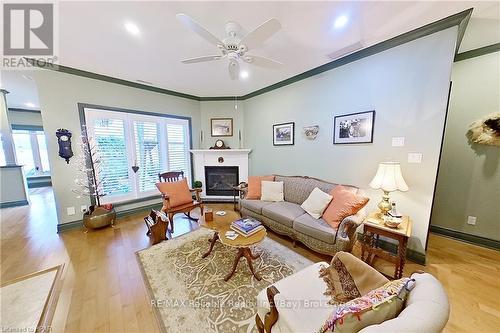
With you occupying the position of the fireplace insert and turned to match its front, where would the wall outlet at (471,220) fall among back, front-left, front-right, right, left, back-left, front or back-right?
front-left

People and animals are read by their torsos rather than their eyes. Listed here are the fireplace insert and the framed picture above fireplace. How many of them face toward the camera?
2

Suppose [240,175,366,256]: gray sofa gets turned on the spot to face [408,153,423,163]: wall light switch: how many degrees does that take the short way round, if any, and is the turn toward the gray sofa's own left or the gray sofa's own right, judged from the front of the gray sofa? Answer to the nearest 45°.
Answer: approximately 135° to the gray sofa's own left

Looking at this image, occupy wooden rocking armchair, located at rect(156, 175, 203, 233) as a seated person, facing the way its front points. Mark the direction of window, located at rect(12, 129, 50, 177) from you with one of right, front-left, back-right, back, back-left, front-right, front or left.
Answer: back

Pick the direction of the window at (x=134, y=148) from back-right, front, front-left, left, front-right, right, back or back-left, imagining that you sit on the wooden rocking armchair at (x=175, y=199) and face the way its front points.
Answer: back

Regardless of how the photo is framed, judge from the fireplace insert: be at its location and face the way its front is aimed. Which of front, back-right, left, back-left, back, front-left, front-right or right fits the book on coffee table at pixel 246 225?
front

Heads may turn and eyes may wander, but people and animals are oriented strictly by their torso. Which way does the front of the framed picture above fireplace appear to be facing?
toward the camera

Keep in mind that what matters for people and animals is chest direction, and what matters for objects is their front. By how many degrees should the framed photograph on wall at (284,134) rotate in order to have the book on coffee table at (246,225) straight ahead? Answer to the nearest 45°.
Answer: approximately 45° to its left

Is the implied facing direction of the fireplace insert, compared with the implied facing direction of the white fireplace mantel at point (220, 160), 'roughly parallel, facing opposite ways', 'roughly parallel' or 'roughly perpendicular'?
roughly parallel

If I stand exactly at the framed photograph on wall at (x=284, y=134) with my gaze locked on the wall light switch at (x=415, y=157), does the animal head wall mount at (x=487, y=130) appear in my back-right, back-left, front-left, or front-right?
front-left

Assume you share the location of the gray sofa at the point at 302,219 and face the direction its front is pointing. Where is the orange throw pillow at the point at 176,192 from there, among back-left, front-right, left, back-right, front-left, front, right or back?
front-right

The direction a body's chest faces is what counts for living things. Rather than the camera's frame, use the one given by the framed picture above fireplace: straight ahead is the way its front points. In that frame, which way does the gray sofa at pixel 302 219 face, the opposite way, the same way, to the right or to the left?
to the right

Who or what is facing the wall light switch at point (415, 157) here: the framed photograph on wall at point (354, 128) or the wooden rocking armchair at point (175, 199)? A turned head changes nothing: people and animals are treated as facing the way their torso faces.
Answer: the wooden rocking armchair

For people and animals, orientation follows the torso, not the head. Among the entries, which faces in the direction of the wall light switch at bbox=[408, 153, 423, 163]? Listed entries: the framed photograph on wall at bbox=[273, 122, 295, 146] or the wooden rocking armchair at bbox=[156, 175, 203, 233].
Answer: the wooden rocking armchair

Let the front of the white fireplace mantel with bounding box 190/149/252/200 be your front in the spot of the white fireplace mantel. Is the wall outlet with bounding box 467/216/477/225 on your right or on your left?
on your left

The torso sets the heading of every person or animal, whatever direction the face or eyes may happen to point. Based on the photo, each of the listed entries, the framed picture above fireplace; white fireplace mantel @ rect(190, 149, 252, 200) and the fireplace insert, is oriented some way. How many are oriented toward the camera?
3

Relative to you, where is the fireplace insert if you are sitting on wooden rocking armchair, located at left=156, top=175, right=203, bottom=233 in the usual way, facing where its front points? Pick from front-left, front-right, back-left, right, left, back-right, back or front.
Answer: left

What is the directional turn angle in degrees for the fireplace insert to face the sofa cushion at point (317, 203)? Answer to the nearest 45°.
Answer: approximately 45° to its left

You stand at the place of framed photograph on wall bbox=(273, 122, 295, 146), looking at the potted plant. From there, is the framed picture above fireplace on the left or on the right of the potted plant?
right

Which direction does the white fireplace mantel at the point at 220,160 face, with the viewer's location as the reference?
facing the viewer

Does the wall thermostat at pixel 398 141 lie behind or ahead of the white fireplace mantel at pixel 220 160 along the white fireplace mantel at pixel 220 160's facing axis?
ahead

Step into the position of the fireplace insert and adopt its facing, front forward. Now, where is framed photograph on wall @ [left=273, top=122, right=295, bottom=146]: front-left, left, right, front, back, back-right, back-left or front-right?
front-left
